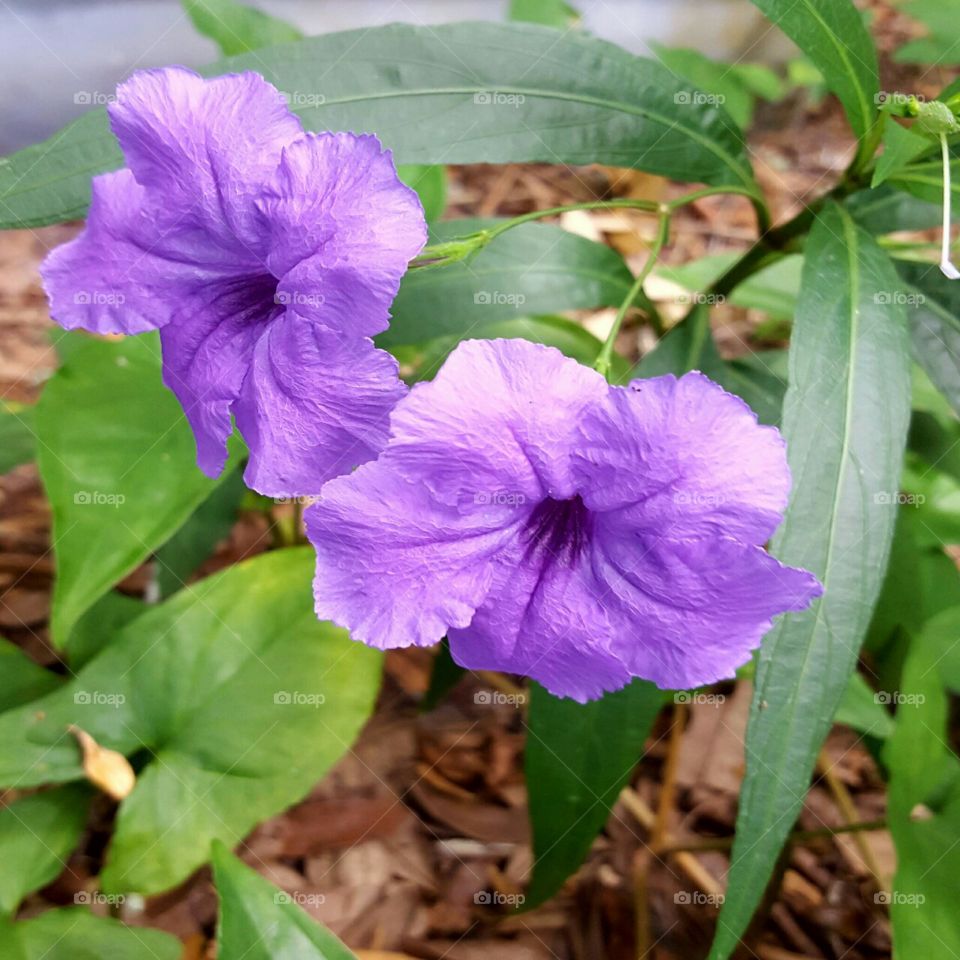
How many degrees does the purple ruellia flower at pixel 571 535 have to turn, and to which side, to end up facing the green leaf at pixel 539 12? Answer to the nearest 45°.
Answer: approximately 180°

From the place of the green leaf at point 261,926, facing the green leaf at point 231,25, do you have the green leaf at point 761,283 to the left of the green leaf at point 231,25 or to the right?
right

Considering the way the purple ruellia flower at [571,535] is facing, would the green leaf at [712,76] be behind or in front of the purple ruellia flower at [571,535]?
behind

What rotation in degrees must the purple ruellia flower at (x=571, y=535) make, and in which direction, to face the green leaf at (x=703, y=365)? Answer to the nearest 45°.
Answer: approximately 180°

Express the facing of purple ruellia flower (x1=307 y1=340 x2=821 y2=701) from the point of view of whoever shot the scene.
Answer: facing the viewer

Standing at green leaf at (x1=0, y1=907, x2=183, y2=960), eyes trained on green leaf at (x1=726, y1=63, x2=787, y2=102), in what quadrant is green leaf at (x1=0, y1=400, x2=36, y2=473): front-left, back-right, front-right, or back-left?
front-left

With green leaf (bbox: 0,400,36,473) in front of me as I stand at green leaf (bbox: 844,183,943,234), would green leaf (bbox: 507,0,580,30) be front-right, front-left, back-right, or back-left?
front-right
